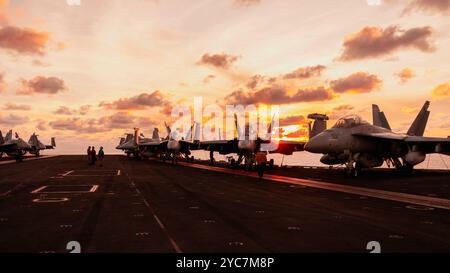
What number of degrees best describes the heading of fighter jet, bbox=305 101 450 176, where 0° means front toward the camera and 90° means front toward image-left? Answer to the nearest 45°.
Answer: approximately 45°
